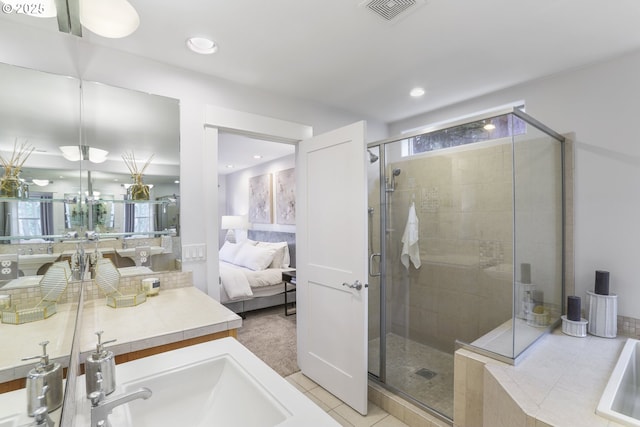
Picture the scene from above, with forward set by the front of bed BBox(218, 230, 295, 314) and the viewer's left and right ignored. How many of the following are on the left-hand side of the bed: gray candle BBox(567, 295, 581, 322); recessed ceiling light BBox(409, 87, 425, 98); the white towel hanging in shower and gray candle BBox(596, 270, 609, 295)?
4

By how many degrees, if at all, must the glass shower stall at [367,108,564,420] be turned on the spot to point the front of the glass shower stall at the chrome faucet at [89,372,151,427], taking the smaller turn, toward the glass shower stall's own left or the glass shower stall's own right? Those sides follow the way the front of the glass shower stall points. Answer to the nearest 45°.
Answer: approximately 45° to the glass shower stall's own left

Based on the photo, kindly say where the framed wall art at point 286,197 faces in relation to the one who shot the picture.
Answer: facing the viewer and to the left of the viewer

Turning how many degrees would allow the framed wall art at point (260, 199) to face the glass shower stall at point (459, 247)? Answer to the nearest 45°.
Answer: approximately 90° to its left

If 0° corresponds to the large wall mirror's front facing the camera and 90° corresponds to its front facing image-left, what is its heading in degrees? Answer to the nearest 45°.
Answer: approximately 315°

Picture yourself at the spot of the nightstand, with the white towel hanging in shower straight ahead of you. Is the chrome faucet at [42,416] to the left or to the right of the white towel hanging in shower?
right

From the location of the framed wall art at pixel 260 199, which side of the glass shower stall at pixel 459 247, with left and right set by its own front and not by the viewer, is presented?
right

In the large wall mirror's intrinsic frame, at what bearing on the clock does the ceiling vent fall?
The ceiling vent is roughly at 11 o'clock from the large wall mirror.

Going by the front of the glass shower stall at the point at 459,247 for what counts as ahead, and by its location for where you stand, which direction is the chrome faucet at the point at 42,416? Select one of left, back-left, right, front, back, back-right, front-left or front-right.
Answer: front-left

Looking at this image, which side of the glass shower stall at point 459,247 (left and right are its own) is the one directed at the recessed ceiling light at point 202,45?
front
